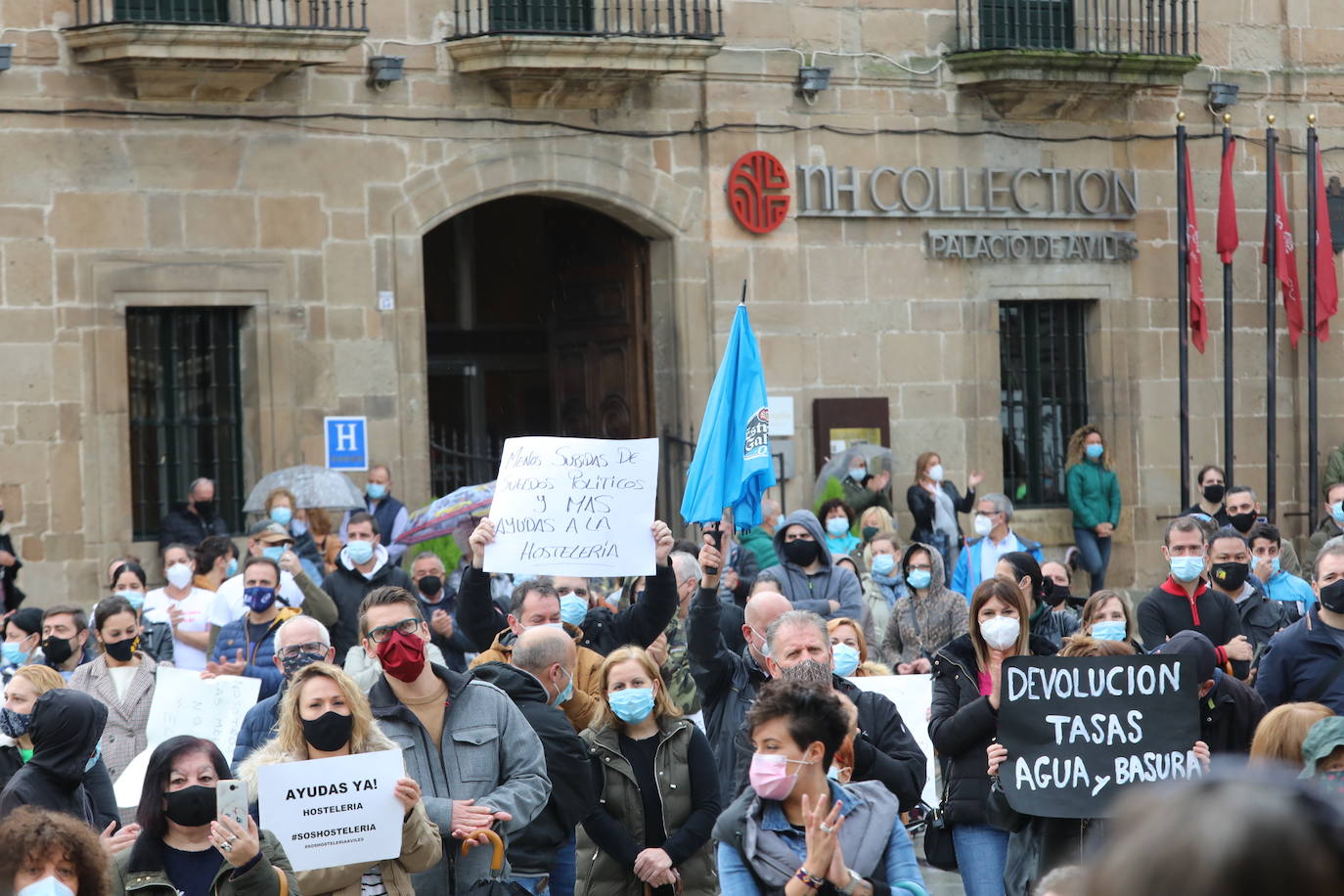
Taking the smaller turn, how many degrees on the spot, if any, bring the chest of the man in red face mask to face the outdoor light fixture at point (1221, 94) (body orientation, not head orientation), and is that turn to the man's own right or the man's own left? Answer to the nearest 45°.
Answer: approximately 135° to the man's own left

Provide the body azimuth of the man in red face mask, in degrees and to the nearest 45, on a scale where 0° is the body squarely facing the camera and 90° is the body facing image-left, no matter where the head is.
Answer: approximately 0°

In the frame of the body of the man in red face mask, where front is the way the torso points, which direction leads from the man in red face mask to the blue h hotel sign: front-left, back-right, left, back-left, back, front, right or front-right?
back

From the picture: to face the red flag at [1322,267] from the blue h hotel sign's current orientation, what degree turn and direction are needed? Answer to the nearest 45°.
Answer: approximately 90° to its left

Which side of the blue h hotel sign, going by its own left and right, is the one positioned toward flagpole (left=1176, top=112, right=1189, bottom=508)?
left

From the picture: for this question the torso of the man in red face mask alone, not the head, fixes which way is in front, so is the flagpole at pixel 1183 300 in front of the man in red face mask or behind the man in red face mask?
behind

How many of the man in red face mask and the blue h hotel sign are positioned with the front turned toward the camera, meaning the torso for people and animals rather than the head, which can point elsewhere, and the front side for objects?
2
